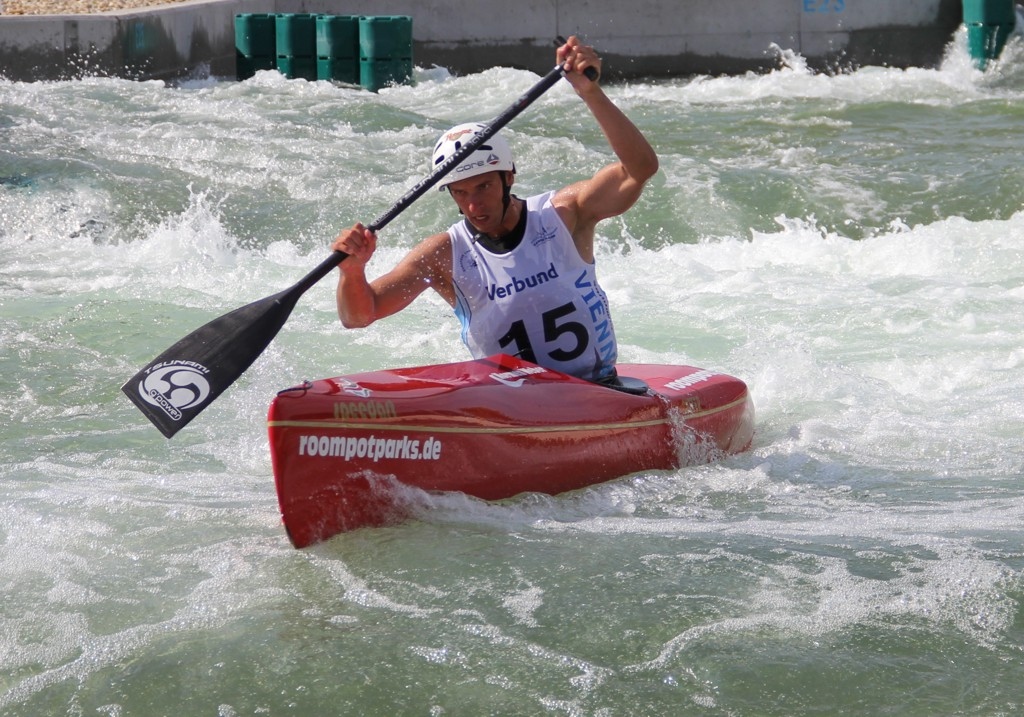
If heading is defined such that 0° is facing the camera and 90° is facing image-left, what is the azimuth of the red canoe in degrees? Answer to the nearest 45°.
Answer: approximately 45°

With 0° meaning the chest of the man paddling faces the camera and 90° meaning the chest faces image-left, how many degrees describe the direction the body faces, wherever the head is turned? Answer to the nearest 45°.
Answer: approximately 45°
